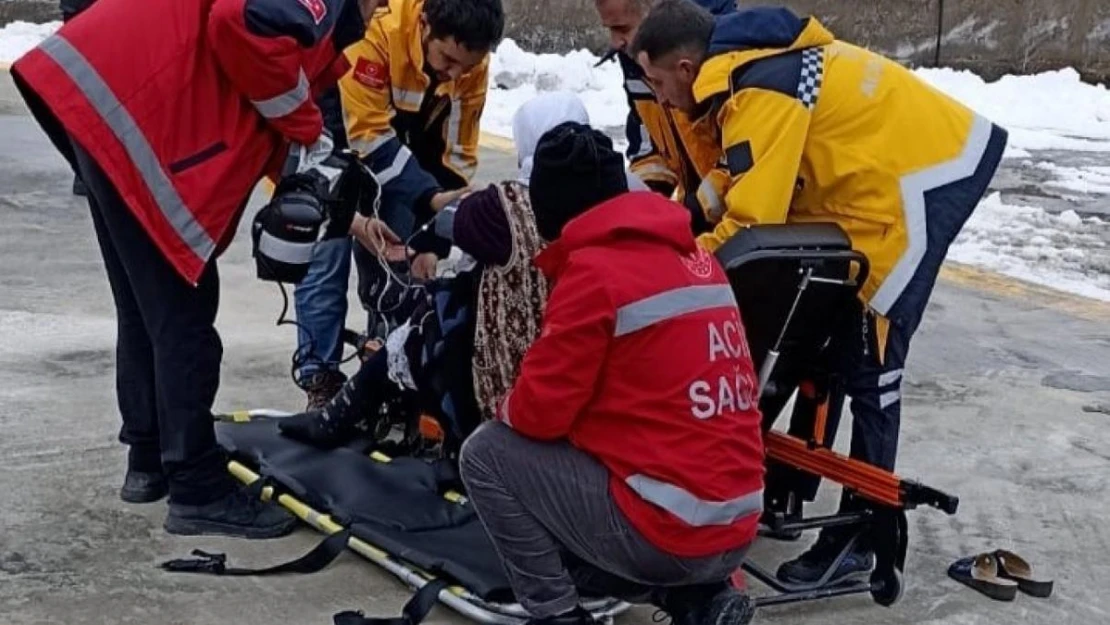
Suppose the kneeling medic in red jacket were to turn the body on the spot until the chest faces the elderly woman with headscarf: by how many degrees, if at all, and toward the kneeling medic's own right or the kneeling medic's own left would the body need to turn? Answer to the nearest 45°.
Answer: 0° — they already face them

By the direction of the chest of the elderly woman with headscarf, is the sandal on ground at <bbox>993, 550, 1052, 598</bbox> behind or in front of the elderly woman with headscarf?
behind

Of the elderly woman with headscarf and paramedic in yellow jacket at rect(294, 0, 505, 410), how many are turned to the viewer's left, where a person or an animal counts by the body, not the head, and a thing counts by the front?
1

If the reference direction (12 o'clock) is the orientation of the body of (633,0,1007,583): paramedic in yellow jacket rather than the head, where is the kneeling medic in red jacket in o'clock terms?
The kneeling medic in red jacket is roughly at 10 o'clock from the paramedic in yellow jacket.

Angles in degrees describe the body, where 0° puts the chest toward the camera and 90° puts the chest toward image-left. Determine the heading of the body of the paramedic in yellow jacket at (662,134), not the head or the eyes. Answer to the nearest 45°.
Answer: approximately 45°

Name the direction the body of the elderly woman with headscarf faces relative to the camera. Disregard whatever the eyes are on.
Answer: to the viewer's left

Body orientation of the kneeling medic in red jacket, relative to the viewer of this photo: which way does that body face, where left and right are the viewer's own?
facing away from the viewer and to the left of the viewer

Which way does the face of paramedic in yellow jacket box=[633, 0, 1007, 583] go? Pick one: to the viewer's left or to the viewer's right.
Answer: to the viewer's left

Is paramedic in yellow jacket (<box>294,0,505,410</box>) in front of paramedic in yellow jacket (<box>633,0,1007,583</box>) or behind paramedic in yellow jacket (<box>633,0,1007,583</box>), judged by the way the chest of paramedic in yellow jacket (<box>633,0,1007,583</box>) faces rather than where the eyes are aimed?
in front

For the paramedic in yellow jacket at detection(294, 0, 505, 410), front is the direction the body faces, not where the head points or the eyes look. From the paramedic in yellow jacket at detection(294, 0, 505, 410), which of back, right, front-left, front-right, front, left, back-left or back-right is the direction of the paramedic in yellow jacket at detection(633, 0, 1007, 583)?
front
